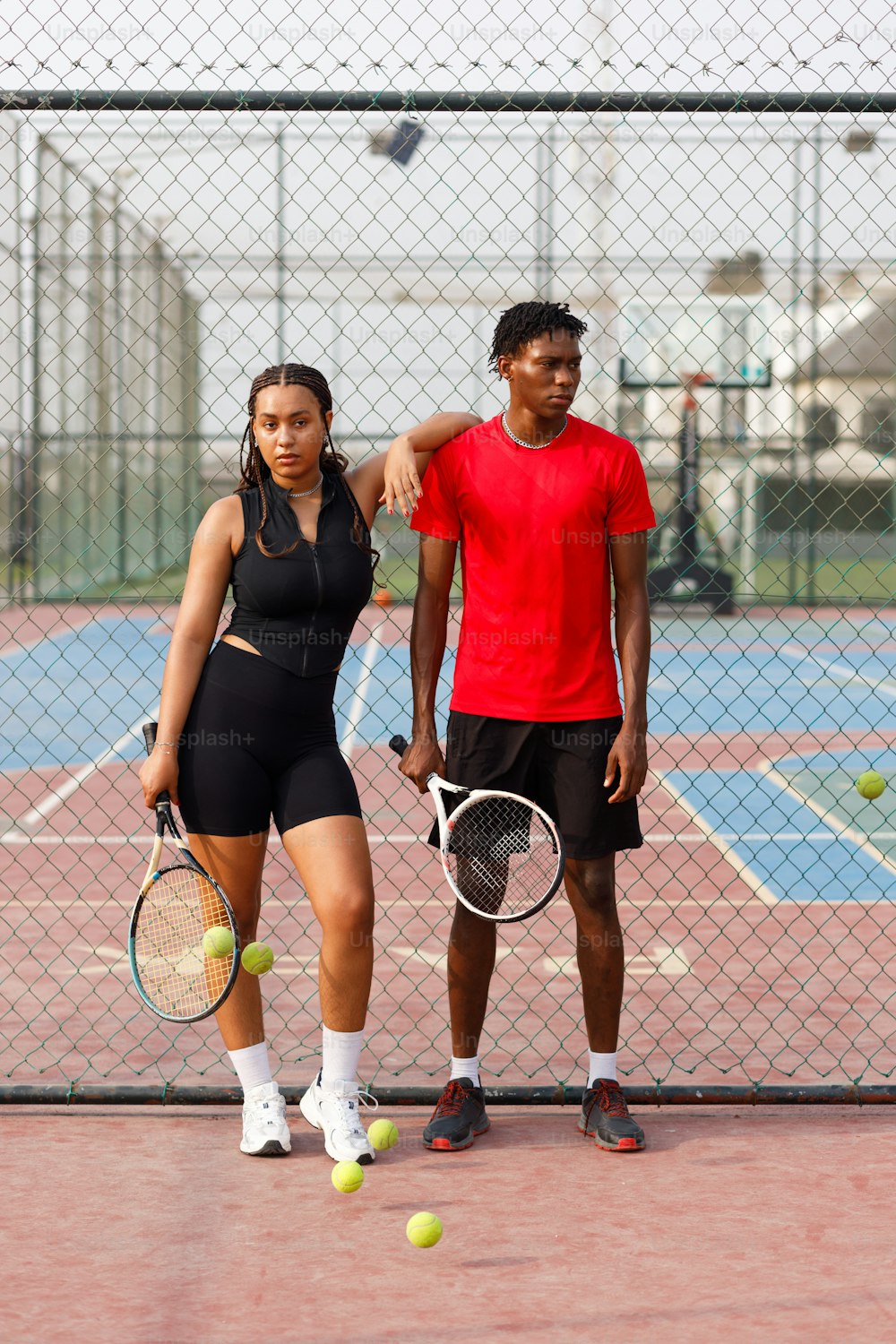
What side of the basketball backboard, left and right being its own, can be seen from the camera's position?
front

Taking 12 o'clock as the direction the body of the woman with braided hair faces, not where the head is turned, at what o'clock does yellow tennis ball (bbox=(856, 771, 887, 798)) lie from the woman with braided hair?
The yellow tennis ball is roughly at 8 o'clock from the woman with braided hair.

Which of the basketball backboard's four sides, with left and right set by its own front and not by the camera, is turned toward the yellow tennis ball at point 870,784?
front

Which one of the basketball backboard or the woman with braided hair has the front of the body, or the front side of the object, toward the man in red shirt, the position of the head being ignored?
the basketball backboard

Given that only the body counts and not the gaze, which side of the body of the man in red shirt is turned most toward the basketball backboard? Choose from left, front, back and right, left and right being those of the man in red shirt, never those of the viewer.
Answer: back

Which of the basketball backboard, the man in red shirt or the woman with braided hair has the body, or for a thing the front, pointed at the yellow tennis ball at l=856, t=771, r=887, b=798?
the basketball backboard

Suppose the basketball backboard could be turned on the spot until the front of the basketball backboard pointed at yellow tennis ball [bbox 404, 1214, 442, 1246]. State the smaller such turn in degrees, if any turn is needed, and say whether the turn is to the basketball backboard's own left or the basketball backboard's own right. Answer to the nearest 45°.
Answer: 0° — it already faces it

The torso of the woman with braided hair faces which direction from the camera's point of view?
toward the camera

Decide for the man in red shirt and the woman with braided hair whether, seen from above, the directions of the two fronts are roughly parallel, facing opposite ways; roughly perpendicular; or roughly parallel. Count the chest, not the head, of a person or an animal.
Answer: roughly parallel

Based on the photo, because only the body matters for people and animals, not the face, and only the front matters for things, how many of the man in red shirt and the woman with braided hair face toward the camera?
2

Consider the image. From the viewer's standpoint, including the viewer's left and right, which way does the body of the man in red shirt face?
facing the viewer

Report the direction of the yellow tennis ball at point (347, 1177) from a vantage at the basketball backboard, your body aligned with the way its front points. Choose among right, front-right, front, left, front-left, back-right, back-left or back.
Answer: front
